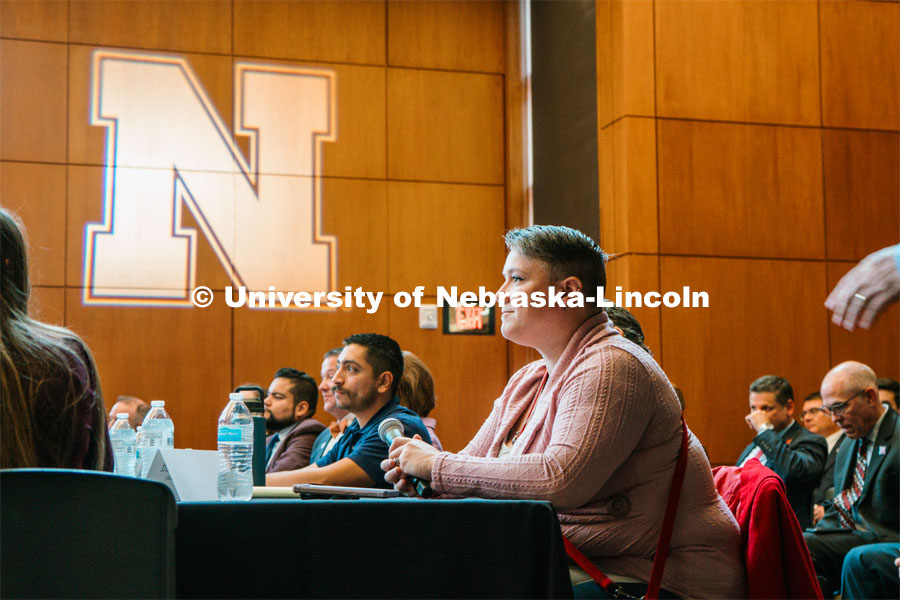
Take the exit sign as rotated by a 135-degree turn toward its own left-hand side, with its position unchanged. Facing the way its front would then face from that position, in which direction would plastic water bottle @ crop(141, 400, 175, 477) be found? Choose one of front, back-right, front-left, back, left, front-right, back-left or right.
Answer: back-right

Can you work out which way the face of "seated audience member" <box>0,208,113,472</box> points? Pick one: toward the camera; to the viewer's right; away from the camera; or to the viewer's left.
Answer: away from the camera

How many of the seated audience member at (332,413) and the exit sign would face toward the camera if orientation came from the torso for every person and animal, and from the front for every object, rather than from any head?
1

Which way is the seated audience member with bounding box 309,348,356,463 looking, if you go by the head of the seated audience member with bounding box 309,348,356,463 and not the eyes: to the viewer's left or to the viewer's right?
to the viewer's left

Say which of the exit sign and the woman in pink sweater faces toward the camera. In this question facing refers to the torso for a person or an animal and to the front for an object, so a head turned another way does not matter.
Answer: the exit sign

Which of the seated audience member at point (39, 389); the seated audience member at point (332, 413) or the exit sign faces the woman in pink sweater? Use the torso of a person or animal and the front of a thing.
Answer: the exit sign

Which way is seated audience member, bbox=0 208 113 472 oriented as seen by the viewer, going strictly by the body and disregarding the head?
away from the camera

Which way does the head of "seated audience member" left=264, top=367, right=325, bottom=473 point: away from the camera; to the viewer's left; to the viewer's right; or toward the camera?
to the viewer's left

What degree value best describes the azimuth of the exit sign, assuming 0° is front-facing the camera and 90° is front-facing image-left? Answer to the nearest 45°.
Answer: approximately 0°

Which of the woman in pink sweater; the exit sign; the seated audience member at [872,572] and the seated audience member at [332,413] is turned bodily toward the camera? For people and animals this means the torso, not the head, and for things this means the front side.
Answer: the exit sign

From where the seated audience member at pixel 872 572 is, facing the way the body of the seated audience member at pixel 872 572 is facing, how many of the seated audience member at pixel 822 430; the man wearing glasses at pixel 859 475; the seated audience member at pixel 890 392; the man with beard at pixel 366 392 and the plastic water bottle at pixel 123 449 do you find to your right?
3

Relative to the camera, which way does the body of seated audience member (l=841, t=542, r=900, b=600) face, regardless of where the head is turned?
to the viewer's left

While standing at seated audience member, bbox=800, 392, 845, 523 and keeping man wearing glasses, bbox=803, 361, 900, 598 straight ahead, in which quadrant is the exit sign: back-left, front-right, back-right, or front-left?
back-right

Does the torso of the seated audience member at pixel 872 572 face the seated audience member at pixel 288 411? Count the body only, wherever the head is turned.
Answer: yes

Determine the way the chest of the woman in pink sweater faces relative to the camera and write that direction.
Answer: to the viewer's left
